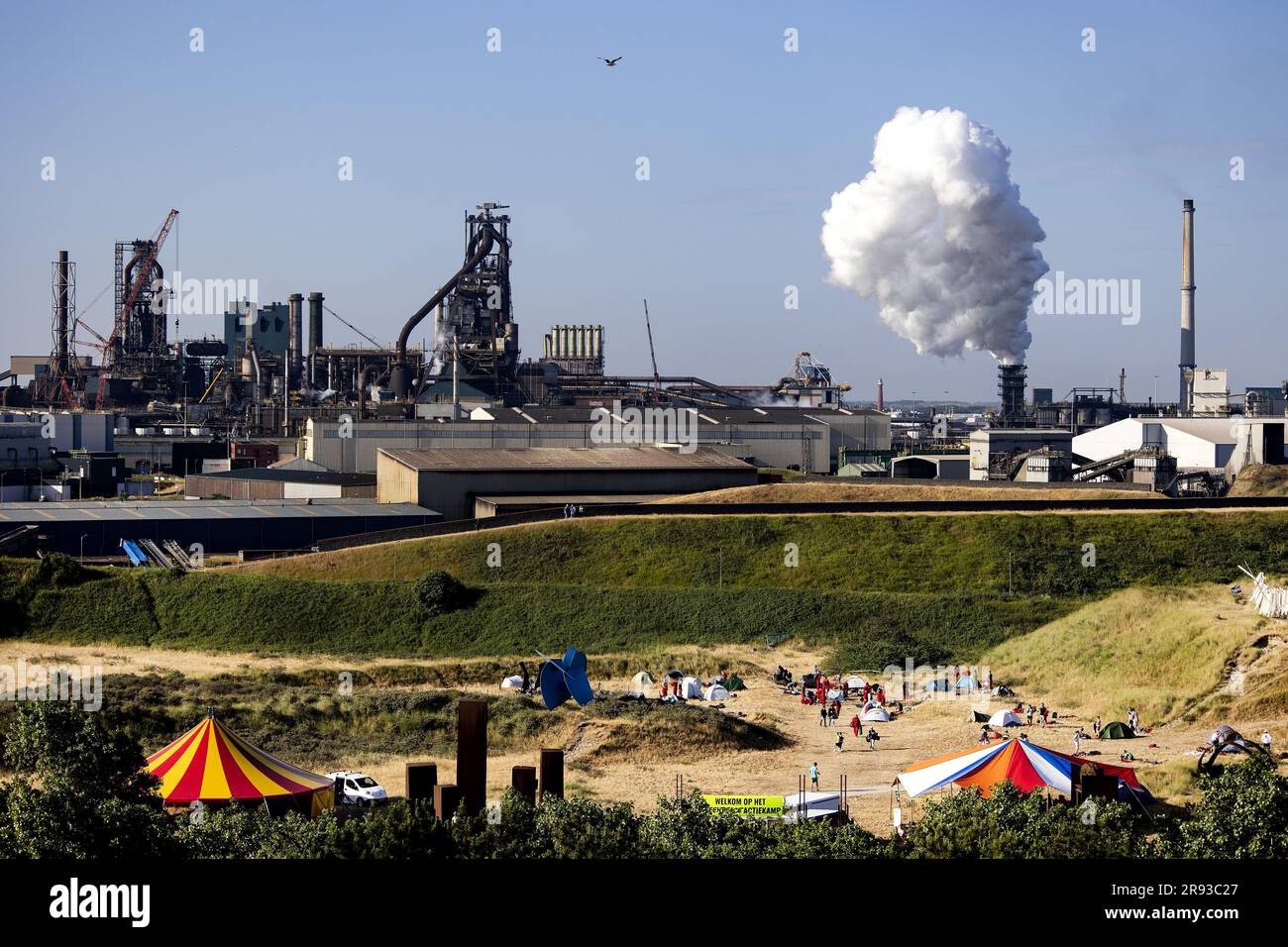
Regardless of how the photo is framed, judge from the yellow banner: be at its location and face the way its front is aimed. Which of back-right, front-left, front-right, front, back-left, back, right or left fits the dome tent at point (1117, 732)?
back-left

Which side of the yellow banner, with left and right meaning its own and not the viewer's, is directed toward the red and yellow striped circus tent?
right

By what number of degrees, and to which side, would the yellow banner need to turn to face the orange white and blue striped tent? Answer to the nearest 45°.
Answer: approximately 135° to its left

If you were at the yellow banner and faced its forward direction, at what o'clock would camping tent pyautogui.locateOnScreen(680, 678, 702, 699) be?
The camping tent is roughly at 6 o'clock from the yellow banner.

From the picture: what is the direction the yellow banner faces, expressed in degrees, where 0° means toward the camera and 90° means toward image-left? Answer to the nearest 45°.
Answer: approximately 0°

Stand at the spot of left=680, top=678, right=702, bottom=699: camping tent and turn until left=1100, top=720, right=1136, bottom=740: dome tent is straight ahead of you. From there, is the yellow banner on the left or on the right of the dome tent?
right
